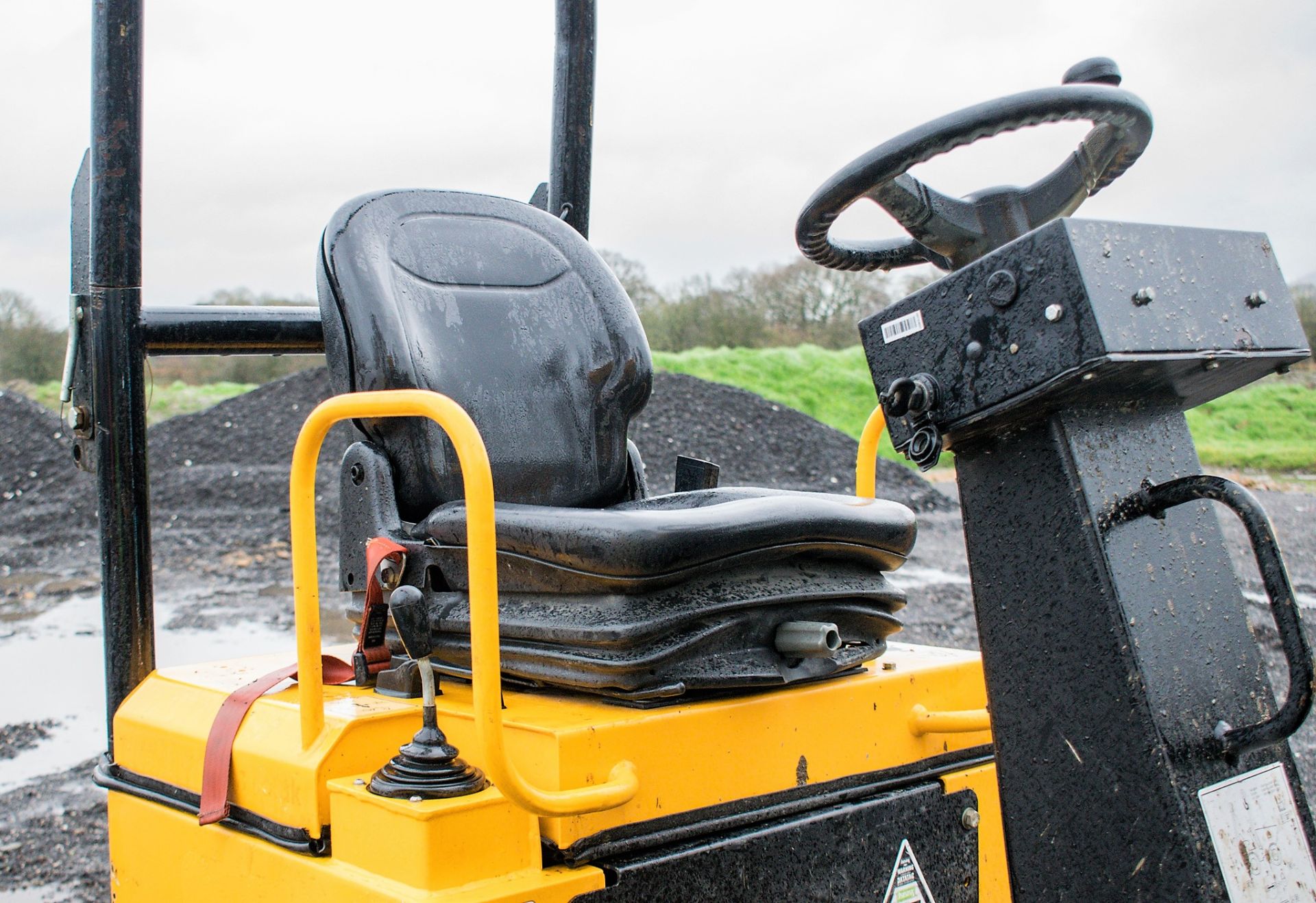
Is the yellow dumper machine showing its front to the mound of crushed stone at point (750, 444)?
no

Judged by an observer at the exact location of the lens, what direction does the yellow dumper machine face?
facing the viewer and to the right of the viewer

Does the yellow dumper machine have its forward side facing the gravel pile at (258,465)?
no

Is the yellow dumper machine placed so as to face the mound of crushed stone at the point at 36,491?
no

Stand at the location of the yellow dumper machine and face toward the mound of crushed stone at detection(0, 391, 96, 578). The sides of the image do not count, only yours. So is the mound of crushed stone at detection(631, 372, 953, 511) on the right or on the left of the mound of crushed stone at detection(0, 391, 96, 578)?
right
